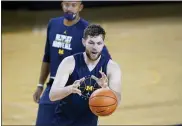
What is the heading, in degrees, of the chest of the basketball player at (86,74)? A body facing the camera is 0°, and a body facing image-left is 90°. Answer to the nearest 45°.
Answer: approximately 0°

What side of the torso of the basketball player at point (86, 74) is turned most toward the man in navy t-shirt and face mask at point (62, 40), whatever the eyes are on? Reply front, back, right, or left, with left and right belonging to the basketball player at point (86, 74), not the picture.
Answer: back
